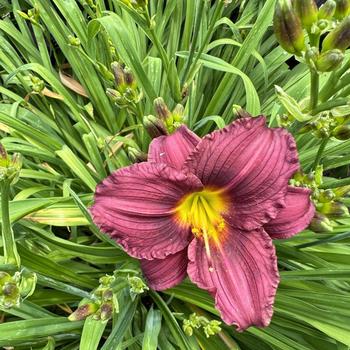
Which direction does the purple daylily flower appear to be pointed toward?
toward the camera
